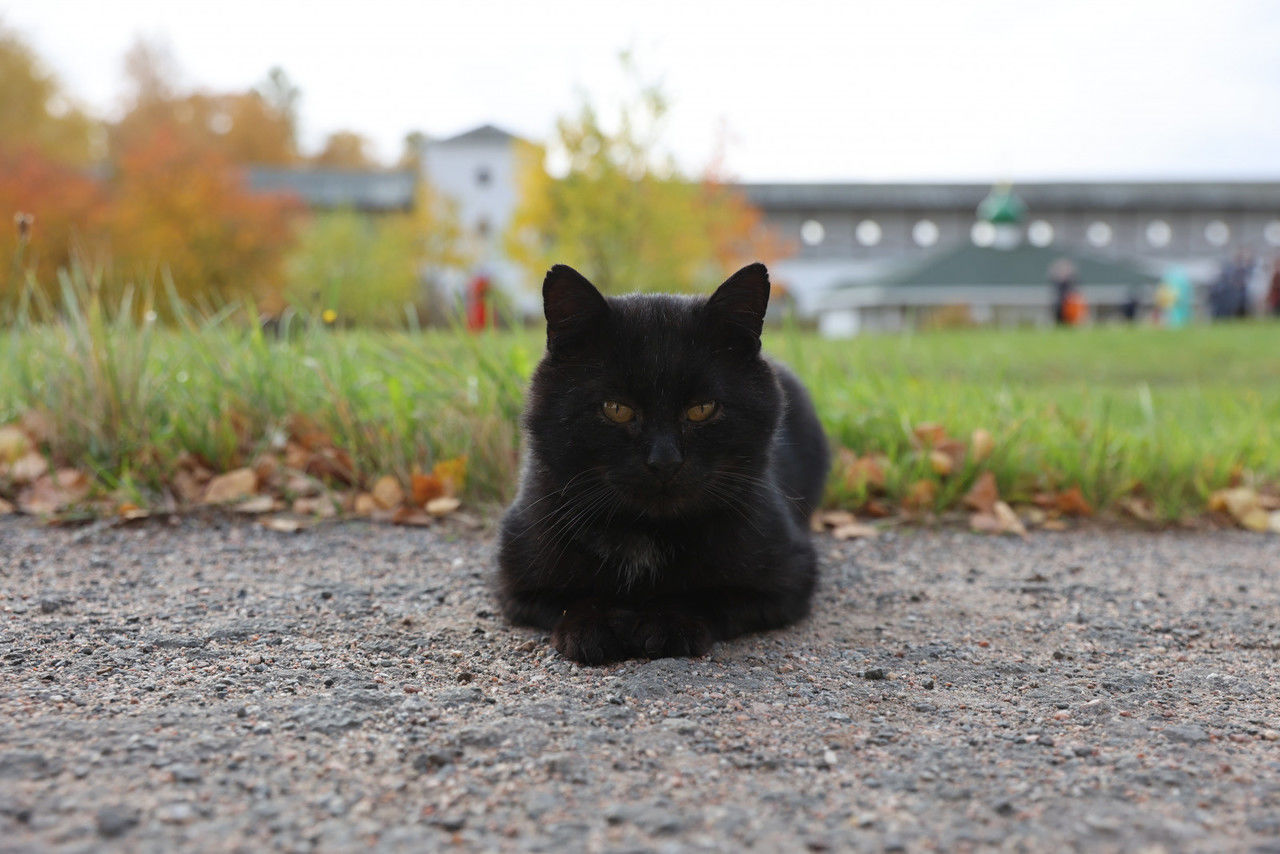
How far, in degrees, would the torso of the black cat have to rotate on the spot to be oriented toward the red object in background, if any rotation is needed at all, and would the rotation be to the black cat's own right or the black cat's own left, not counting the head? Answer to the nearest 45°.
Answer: approximately 180°

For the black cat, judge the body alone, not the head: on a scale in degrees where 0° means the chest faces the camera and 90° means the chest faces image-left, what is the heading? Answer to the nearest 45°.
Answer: approximately 0°

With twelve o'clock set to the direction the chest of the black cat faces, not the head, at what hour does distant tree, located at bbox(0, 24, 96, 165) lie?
The distant tree is roughly at 5 o'clock from the black cat.

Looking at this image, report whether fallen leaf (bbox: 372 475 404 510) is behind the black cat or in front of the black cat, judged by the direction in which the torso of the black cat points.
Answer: behind

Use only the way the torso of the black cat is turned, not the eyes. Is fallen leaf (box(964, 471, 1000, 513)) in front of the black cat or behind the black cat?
behind

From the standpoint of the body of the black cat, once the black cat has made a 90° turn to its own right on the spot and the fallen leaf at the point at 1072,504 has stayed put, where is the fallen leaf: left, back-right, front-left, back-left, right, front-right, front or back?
back-right

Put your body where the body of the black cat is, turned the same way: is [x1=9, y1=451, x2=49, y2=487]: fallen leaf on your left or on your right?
on your right

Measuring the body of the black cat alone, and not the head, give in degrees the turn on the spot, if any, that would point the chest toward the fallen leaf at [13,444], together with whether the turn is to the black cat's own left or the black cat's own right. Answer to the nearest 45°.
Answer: approximately 135° to the black cat's own right

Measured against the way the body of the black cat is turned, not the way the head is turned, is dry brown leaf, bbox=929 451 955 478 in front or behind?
behind

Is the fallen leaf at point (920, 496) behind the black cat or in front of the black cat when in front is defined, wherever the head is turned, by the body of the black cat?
behind

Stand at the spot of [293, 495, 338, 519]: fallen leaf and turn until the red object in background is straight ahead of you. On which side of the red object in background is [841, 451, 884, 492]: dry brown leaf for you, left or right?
right
